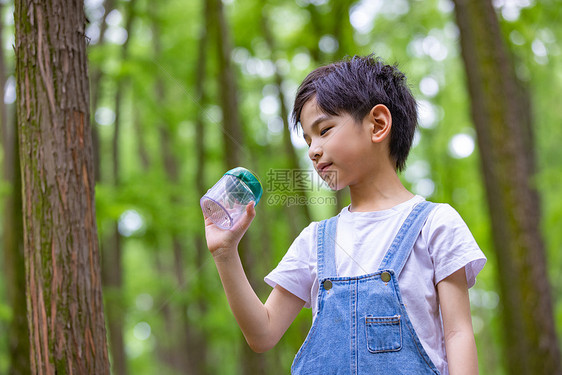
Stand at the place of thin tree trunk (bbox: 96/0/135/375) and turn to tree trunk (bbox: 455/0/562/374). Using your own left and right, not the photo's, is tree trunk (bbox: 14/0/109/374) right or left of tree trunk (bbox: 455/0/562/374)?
right

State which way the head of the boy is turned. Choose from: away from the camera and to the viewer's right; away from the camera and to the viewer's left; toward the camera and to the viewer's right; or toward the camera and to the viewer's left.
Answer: toward the camera and to the viewer's left

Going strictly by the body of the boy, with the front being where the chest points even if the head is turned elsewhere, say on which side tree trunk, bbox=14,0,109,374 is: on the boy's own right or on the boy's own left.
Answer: on the boy's own right

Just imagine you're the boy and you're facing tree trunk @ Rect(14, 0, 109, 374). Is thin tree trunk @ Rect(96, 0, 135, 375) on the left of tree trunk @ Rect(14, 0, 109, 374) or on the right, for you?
right

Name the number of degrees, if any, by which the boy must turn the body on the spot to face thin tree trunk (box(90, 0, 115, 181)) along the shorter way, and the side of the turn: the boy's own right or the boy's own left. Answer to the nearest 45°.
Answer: approximately 90° to the boy's own right

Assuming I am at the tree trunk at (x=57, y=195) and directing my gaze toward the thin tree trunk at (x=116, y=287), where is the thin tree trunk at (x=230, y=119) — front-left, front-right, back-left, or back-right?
front-right

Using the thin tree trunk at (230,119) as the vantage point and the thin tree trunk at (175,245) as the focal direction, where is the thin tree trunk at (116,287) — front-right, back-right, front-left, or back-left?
front-left

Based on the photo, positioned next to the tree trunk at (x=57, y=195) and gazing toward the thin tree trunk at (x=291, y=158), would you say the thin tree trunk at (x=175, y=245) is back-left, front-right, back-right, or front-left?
front-left

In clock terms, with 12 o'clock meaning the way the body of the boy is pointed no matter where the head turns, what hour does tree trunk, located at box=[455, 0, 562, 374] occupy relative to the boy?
The tree trunk is roughly at 5 o'clock from the boy.

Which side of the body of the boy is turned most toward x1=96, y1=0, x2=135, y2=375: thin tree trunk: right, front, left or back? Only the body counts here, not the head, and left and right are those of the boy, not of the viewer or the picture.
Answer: right
